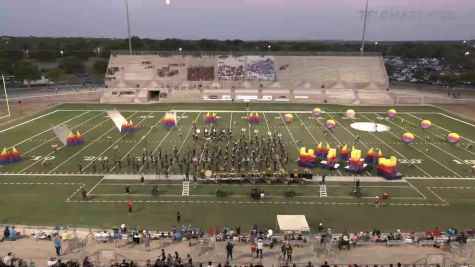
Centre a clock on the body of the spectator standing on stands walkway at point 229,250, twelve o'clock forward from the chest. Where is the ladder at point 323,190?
The ladder is roughly at 1 o'clock from the spectator standing on stands walkway.

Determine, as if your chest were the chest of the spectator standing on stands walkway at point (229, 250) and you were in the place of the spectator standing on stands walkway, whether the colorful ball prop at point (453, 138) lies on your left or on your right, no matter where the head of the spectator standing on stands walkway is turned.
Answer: on your right

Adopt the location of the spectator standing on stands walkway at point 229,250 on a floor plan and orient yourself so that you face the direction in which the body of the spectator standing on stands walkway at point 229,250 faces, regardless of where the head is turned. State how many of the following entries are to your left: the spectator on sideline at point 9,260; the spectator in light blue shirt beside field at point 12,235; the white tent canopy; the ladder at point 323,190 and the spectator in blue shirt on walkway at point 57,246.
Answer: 3

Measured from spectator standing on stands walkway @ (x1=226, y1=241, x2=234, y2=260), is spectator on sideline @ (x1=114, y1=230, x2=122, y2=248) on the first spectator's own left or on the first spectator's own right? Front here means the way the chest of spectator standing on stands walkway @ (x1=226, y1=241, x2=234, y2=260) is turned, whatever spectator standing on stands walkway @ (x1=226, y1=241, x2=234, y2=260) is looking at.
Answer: on the first spectator's own left

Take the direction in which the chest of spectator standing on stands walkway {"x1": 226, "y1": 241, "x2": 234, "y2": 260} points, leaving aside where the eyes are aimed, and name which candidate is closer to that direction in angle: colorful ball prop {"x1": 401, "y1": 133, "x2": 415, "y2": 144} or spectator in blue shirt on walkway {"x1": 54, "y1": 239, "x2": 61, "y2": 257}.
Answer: the colorful ball prop

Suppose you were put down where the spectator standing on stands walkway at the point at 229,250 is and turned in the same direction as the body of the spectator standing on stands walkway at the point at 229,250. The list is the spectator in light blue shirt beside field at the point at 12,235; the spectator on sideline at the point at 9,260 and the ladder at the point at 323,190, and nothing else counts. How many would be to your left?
2

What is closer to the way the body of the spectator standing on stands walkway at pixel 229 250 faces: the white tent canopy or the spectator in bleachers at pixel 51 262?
the white tent canopy

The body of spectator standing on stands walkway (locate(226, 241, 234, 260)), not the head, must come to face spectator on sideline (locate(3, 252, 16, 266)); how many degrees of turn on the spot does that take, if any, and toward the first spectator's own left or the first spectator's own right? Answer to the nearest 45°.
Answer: approximately 90° to the first spectator's own left

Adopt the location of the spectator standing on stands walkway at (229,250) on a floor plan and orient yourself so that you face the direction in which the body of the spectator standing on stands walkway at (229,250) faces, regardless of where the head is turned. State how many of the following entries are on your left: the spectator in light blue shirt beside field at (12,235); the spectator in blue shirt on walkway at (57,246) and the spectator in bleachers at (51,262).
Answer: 3

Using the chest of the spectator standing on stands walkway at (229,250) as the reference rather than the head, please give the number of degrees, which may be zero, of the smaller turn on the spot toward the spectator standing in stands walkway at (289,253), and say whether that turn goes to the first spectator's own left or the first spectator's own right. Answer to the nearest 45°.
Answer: approximately 90° to the first spectator's own right

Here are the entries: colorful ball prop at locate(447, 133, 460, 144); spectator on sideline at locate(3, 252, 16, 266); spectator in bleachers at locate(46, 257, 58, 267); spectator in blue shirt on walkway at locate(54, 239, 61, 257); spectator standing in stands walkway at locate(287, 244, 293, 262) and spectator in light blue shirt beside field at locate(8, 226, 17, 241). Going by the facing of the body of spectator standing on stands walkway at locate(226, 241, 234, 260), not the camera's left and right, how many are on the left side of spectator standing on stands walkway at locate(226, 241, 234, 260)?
4

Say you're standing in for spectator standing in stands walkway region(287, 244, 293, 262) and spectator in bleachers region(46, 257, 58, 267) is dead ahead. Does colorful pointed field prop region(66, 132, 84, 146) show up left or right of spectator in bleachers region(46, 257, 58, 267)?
right

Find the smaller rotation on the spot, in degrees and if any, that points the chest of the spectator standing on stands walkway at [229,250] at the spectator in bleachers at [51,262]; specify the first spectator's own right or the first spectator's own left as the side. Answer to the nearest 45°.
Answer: approximately 90° to the first spectator's own left

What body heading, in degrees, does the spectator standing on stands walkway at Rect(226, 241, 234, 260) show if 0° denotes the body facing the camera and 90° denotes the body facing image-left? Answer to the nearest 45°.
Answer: approximately 180°
